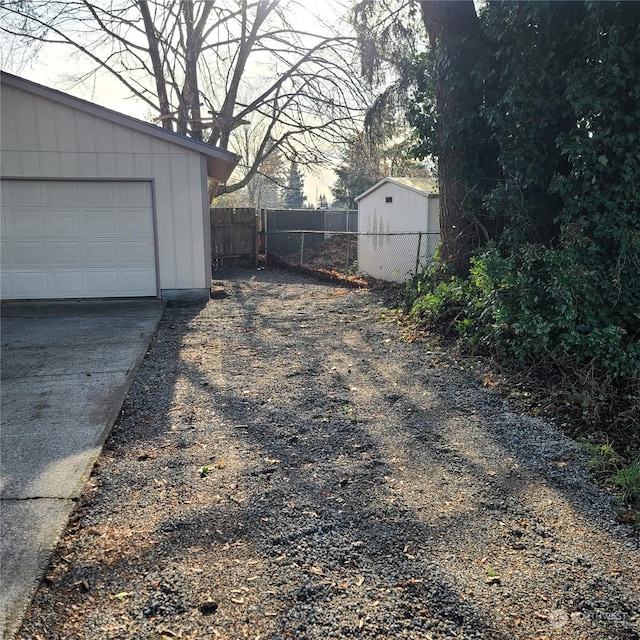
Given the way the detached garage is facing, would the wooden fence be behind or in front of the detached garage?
behind

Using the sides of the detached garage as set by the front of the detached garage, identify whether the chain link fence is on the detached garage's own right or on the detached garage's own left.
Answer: on the detached garage's own left

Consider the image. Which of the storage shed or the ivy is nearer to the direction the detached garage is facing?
the ivy

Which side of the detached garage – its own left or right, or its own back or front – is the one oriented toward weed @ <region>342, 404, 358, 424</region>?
front

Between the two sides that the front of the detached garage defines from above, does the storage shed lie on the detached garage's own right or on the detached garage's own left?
on the detached garage's own left

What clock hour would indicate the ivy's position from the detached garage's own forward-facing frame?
The ivy is roughly at 11 o'clock from the detached garage.

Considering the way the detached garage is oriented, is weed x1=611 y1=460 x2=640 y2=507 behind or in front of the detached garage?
in front

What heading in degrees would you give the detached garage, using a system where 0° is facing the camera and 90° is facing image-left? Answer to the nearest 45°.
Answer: approximately 0°

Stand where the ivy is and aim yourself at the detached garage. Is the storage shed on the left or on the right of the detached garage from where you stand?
right
